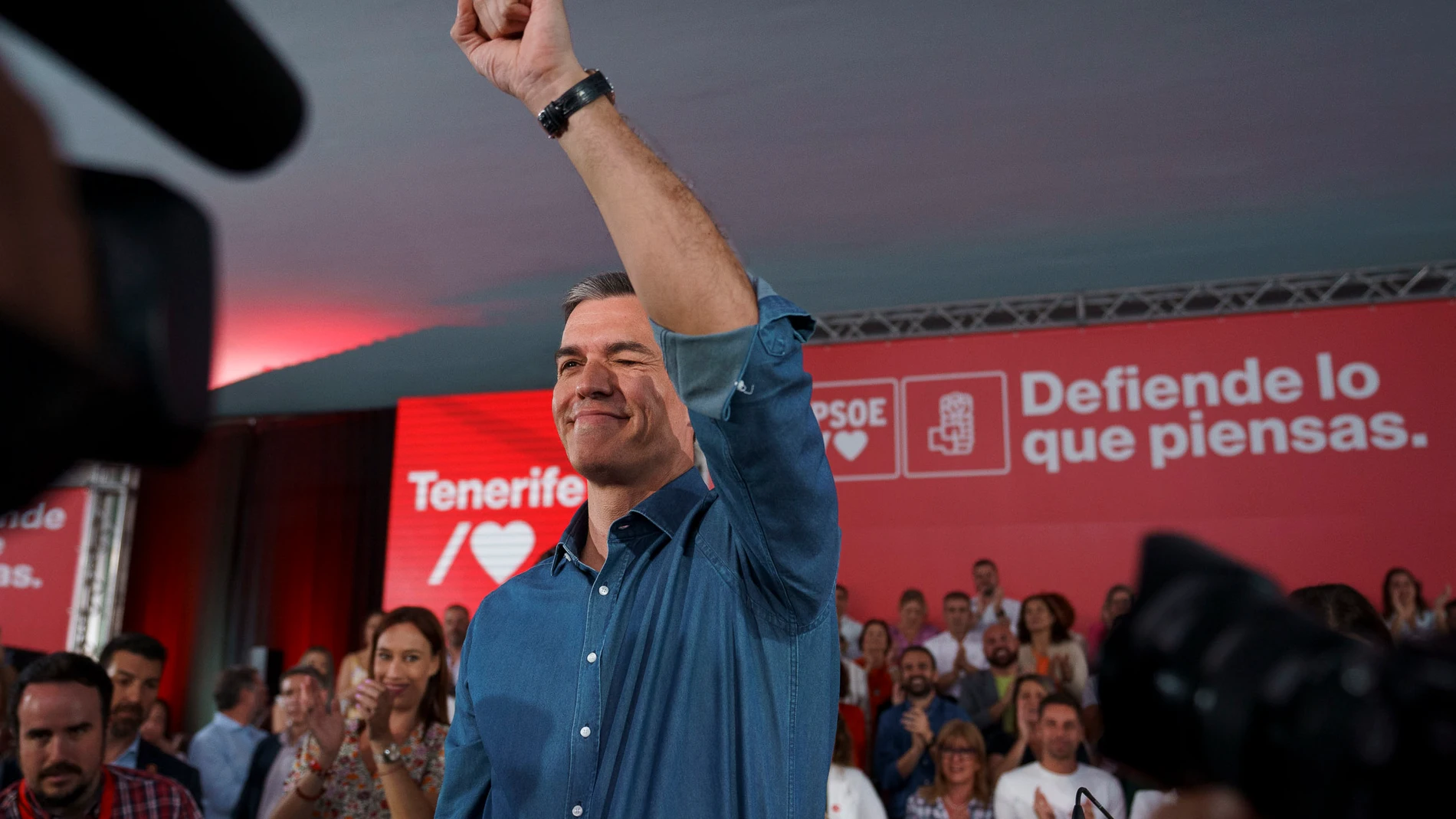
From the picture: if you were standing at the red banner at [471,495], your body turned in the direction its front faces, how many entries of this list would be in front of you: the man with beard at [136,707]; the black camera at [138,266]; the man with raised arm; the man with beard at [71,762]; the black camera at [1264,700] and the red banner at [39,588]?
5

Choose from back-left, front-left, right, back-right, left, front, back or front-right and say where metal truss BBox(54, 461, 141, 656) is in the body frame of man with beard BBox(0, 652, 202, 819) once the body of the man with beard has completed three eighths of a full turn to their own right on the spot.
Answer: front-right

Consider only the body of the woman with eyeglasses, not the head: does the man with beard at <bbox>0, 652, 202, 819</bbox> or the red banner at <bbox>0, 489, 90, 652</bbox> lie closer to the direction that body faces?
the man with beard

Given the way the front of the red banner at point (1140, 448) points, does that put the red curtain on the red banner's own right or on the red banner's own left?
on the red banner's own right

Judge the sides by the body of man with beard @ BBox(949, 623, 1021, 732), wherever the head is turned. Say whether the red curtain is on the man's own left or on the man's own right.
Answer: on the man's own right

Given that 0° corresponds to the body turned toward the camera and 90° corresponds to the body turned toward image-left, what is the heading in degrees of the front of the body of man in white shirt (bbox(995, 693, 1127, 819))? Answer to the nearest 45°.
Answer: approximately 0°
